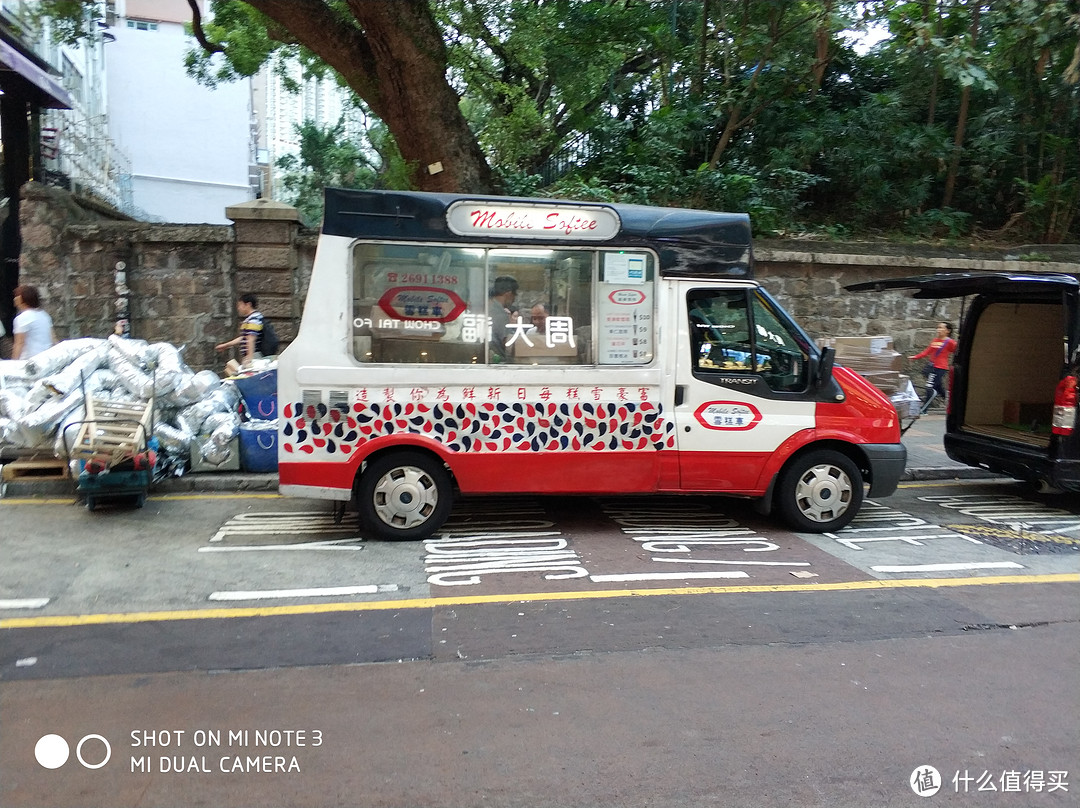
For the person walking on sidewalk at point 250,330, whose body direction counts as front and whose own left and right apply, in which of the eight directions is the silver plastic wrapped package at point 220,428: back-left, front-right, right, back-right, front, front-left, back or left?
left

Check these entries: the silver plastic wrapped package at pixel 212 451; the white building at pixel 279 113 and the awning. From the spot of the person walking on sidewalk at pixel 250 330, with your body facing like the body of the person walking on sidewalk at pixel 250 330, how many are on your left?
1

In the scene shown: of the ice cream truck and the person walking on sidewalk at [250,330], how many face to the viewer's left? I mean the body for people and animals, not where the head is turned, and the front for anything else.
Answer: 1

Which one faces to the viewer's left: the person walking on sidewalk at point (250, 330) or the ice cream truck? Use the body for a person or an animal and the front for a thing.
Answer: the person walking on sidewalk

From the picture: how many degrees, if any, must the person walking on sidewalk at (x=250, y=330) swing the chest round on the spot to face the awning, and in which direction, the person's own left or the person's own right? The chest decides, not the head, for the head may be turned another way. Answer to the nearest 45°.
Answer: approximately 45° to the person's own right

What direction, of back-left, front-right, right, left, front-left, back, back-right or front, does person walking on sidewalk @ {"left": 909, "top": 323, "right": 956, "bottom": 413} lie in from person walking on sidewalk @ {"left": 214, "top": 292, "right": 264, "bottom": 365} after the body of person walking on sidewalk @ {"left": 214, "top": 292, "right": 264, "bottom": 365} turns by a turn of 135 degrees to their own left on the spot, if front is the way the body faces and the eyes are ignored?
front-left

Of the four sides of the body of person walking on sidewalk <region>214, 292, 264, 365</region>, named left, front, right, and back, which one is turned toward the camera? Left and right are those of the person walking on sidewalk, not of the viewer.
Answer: left

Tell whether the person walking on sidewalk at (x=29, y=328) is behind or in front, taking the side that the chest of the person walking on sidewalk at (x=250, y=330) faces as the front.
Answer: in front

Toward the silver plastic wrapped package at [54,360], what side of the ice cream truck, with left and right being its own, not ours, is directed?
back

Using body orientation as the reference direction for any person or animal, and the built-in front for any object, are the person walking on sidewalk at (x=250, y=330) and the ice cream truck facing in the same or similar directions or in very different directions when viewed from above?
very different directions

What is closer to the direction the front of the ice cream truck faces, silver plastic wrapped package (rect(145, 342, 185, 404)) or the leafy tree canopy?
the leafy tree canopy

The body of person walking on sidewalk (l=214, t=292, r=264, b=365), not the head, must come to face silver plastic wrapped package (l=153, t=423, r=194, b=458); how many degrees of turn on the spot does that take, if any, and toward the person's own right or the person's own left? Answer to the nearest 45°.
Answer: approximately 90° to the person's own left

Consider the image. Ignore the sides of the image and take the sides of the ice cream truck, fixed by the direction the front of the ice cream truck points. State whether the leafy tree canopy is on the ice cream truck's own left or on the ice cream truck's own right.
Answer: on the ice cream truck's own left

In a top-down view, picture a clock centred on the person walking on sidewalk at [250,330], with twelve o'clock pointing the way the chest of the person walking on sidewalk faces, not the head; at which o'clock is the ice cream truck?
The ice cream truck is roughly at 8 o'clock from the person walking on sidewalk.

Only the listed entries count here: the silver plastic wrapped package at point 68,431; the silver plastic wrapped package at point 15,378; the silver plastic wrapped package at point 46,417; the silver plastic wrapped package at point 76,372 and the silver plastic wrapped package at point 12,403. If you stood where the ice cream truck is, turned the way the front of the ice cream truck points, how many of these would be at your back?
5

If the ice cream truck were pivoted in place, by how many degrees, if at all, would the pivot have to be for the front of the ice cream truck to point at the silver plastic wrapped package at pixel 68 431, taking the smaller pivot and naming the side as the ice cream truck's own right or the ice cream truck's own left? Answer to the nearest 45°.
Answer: approximately 180°

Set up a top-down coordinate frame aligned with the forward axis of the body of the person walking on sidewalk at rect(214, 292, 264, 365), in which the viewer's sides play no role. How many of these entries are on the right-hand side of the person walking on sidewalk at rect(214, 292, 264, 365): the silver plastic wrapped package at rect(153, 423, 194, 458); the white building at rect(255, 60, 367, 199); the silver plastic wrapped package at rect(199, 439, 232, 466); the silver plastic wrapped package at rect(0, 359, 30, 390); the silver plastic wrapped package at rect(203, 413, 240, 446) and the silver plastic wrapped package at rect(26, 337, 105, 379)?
1

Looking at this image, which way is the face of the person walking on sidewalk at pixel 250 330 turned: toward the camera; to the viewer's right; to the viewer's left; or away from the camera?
to the viewer's left

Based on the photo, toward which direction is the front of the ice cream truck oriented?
to the viewer's right
